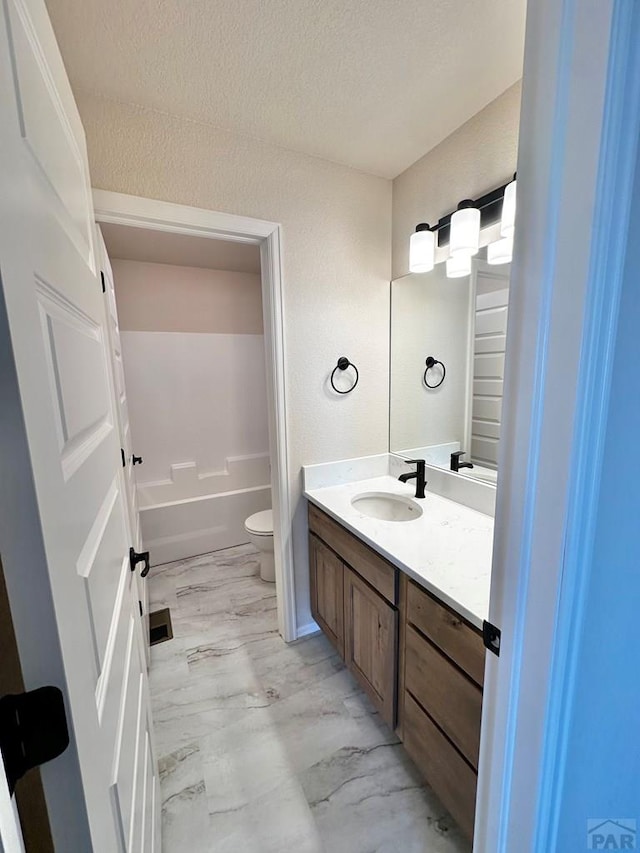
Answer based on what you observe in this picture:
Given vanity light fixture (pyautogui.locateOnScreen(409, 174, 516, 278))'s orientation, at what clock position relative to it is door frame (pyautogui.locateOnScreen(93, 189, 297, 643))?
The door frame is roughly at 1 o'clock from the vanity light fixture.

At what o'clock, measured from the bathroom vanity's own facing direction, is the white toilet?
The white toilet is roughly at 3 o'clock from the bathroom vanity.

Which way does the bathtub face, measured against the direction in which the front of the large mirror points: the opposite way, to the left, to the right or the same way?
to the left

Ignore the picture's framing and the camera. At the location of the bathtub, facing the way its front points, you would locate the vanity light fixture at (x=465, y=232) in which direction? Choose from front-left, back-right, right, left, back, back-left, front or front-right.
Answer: front-left

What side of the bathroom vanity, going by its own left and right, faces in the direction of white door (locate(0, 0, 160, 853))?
front

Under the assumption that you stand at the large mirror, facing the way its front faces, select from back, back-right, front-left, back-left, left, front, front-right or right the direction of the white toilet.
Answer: front-right

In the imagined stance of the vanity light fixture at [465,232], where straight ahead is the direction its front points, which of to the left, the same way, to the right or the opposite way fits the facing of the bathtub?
to the left

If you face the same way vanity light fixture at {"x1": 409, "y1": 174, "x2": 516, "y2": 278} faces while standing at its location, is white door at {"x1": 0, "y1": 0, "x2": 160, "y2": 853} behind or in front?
in front

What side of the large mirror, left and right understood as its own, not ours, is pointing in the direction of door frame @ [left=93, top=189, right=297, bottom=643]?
front

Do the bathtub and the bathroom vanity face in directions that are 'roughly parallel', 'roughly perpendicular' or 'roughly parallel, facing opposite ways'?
roughly perpendicular
